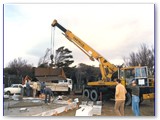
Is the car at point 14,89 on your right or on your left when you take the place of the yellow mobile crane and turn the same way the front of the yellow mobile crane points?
on your right
